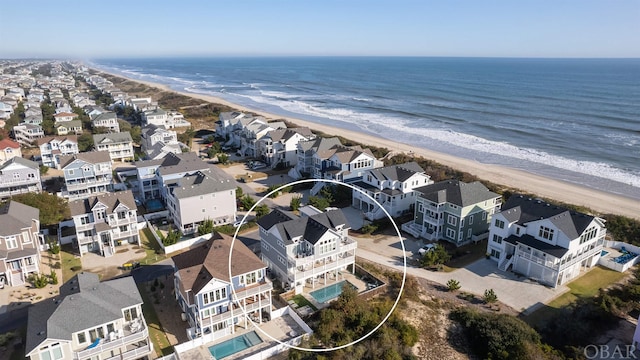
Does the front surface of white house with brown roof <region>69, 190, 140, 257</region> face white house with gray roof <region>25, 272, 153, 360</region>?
yes

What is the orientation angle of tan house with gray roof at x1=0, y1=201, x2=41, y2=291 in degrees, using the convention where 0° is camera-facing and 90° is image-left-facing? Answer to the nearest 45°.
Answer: approximately 0°

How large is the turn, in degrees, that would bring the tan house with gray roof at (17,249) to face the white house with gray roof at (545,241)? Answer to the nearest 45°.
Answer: approximately 45° to its left

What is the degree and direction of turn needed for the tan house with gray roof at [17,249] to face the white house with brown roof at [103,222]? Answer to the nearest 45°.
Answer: approximately 90° to its left

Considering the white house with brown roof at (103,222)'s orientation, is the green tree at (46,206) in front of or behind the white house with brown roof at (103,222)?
behind

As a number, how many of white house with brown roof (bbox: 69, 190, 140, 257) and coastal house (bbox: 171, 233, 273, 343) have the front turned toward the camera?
2

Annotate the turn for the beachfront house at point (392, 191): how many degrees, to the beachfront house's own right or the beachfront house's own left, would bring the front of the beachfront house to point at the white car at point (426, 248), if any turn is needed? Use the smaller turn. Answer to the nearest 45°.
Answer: approximately 45° to the beachfront house's own left

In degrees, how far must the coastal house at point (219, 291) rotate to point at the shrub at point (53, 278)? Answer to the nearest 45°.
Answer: approximately 135° to its right

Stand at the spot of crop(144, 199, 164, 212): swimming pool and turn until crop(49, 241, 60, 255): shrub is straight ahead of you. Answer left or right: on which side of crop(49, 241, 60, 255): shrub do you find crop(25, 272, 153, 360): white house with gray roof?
left
